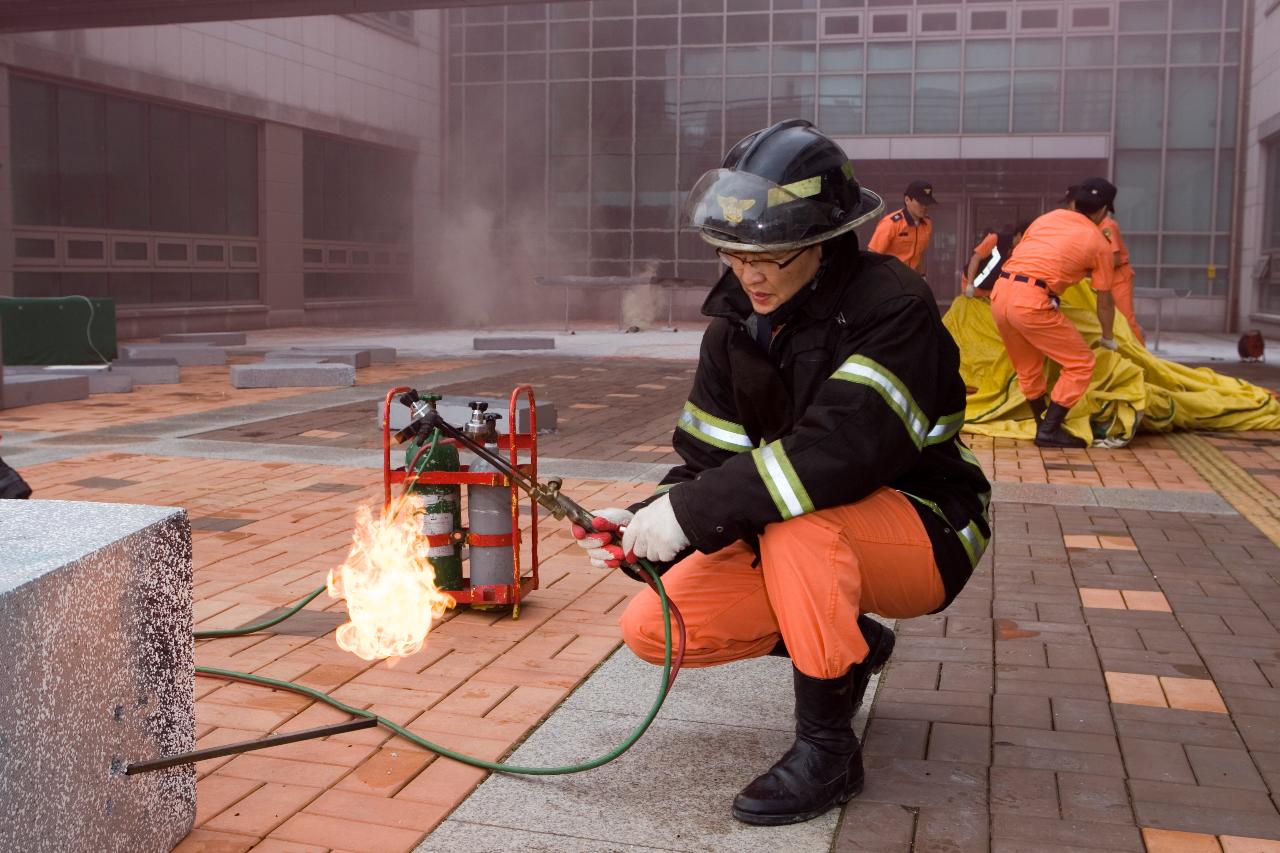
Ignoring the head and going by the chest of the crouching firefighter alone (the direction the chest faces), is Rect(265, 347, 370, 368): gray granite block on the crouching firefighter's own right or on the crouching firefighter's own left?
on the crouching firefighter's own right

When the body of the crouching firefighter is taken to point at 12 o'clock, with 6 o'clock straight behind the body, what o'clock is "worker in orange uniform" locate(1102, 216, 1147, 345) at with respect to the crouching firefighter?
The worker in orange uniform is roughly at 5 o'clock from the crouching firefighter.

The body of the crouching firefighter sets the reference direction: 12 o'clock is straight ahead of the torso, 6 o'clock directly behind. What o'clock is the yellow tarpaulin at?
The yellow tarpaulin is roughly at 5 o'clock from the crouching firefighter.

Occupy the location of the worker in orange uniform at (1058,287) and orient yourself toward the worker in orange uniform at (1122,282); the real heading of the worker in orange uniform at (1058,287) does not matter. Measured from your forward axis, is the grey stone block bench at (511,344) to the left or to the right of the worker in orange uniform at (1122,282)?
left

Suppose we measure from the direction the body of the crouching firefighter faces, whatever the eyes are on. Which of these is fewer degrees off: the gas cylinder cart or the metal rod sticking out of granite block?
the metal rod sticking out of granite block

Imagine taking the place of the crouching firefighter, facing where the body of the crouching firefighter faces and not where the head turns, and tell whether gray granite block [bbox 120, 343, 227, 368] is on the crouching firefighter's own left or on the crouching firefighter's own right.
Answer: on the crouching firefighter's own right

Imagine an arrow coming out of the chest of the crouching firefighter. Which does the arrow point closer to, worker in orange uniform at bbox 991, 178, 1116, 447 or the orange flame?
the orange flame

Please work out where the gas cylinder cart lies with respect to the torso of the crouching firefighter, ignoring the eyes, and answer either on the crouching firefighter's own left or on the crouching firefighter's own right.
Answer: on the crouching firefighter's own right

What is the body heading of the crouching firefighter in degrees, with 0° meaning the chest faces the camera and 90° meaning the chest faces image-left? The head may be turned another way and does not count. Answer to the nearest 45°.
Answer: approximately 45°

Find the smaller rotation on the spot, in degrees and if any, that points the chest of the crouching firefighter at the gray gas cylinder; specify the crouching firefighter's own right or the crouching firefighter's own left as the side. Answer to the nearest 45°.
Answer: approximately 90° to the crouching firefighter's own right

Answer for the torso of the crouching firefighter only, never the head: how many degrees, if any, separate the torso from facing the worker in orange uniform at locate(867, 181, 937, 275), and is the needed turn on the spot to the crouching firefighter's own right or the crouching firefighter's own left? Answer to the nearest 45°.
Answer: approximately 135° to the crouching firefighter's own right

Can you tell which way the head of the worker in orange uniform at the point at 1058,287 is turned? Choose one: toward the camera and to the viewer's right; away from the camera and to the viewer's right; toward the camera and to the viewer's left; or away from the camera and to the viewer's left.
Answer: away from the camera and to the viewer's right
